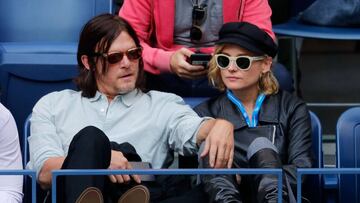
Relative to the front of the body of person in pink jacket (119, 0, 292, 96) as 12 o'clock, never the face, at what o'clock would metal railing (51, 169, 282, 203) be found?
The metal railing is roughly at 12 o'clock from the person in pink jacket.

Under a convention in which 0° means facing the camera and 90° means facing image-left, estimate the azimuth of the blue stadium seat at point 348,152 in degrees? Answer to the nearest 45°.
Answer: approximately 0°

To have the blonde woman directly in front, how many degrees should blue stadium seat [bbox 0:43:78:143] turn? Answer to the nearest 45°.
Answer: approximately 45° to its left

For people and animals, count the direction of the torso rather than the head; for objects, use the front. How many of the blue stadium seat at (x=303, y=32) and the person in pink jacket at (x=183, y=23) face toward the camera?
2

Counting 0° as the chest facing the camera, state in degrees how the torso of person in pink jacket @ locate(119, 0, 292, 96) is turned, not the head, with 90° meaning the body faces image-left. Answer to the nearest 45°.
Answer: approximately 0°

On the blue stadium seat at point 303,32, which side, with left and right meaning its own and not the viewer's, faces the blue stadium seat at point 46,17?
right

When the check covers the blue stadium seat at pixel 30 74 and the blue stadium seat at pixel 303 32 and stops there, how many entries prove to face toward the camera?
2
